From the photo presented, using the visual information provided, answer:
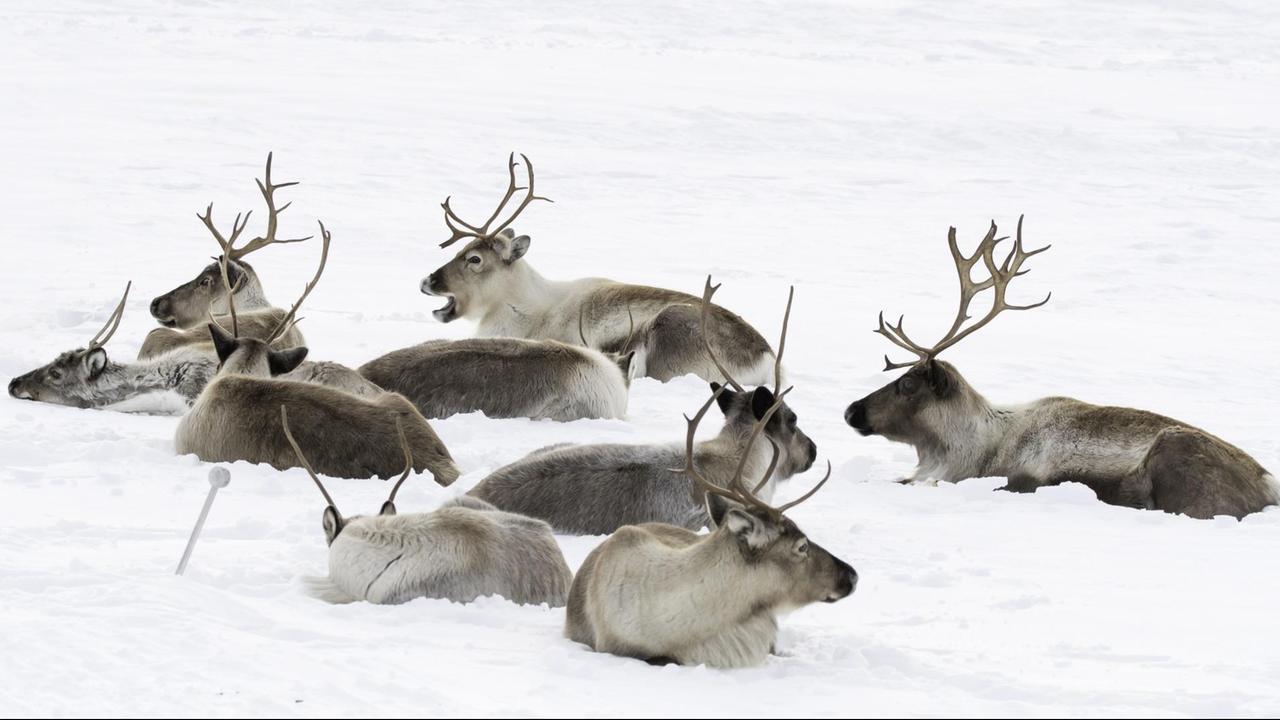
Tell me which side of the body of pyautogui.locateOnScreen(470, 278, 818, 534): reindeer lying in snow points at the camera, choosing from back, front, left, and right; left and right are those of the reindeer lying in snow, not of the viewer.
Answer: right

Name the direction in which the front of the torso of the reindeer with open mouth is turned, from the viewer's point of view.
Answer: to the viewer's left

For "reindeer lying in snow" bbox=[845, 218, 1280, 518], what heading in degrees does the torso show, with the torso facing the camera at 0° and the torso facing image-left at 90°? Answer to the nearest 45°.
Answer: approximately 90°

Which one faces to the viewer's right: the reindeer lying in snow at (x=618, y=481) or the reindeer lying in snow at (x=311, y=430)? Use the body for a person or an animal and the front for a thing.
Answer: the reindeer lying in snow at (x=618, y=481)

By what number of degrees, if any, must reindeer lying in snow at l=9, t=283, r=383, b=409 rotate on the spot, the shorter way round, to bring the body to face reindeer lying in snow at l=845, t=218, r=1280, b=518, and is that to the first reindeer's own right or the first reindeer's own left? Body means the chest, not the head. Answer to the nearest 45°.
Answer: approximately 135° to the first reindeer's own left

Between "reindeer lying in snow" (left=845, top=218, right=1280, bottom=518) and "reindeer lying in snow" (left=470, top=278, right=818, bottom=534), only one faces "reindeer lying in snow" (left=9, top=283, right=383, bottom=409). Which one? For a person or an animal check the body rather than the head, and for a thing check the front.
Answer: "reindeer lying in snow" (left=845, top=218, right=1280, bottom=518)

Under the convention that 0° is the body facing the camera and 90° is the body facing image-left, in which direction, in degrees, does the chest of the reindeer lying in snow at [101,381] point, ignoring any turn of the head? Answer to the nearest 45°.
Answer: approximately 90°

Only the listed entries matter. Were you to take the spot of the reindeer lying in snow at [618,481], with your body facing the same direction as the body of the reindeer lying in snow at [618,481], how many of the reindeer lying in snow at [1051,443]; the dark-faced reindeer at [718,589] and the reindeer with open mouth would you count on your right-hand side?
1

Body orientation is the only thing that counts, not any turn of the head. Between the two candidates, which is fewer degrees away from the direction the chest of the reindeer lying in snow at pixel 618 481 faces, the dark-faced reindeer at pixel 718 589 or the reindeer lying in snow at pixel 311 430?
the dark-faced reindeer

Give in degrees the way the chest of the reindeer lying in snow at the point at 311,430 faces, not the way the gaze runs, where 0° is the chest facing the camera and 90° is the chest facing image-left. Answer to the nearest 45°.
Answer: approximately 135°
